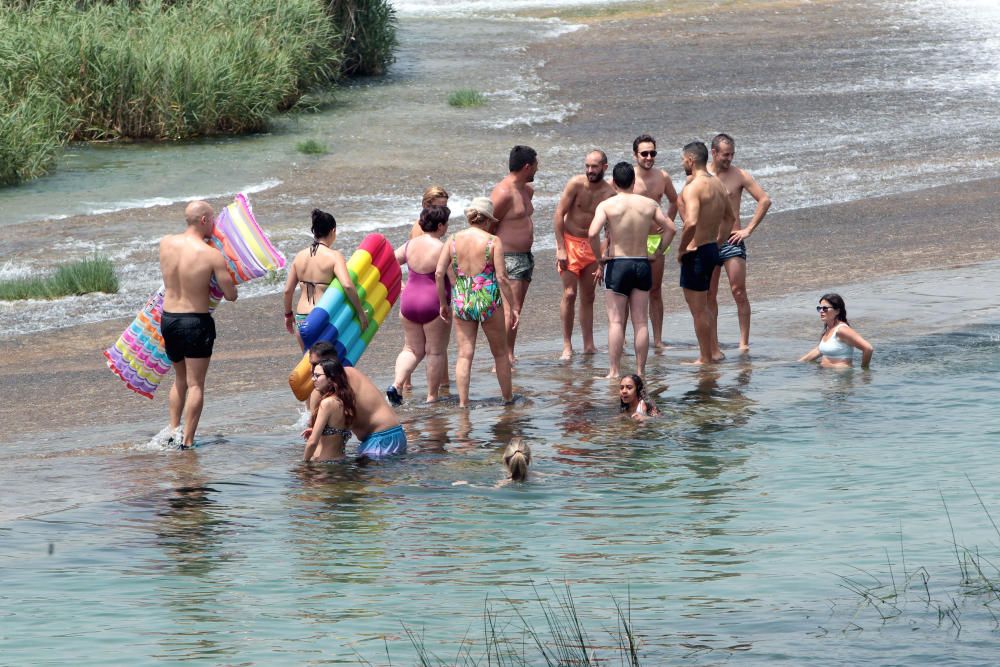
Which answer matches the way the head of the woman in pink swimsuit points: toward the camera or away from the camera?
away from the camera

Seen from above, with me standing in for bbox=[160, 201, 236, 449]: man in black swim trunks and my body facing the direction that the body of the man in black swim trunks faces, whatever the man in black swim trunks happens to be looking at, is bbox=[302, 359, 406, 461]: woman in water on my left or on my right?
on my right

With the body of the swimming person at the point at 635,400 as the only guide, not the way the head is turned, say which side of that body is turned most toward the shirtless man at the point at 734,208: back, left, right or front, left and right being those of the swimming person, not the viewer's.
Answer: back

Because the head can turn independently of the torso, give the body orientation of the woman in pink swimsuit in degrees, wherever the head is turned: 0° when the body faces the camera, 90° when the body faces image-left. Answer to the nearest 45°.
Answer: approximately 225°

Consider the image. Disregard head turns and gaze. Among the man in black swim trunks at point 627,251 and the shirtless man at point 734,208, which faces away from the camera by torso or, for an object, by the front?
the man in black swim trunks

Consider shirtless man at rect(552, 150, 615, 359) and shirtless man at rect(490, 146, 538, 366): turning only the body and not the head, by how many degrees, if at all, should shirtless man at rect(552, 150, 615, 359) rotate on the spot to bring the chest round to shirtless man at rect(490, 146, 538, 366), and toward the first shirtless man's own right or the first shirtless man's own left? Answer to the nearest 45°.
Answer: approximately 90° to the first shirtless man's own right

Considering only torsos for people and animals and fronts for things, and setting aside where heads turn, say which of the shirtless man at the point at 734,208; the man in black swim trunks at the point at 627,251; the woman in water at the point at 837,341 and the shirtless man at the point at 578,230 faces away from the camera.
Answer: the man in black swim trunks

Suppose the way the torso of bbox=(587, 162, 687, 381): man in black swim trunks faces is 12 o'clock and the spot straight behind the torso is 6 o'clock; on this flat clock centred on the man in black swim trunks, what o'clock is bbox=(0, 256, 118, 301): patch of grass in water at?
The patch of grass in water is roughly at 10 o'clock from the man in black swim trunks.

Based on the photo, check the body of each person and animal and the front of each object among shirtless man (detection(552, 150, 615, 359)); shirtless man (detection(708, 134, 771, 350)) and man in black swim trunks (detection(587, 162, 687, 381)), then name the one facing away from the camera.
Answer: the man in black swim trunks

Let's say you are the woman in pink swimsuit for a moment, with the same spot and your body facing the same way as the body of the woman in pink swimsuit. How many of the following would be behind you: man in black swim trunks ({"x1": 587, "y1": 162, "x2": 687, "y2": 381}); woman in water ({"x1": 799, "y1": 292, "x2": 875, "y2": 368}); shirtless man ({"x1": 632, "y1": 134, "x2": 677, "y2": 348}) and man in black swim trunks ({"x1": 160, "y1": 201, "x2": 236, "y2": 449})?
1

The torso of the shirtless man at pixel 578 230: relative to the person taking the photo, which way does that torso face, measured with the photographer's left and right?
facing the viewer and to the right of the viewer

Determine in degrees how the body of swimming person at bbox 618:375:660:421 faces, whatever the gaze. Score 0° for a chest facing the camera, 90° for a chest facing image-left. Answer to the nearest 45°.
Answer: approximately 45°

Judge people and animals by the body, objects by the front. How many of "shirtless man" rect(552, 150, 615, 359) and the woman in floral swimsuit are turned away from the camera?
1

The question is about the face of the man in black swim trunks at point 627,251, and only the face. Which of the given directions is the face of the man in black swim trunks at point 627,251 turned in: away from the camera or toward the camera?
away from the camera

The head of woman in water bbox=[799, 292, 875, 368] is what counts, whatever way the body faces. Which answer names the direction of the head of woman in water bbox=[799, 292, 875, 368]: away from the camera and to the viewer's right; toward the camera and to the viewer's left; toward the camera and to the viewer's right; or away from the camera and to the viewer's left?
toward the camera and to the viewer's left

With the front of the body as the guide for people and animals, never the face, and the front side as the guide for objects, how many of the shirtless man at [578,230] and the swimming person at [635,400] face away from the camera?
0

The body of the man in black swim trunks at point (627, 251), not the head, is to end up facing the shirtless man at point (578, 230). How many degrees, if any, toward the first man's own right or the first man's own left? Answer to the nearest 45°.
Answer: approximately 45° to the first man's own left

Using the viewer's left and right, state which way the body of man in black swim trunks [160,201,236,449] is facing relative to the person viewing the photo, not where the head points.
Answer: facing away from the viewer and to the right of the viewer
